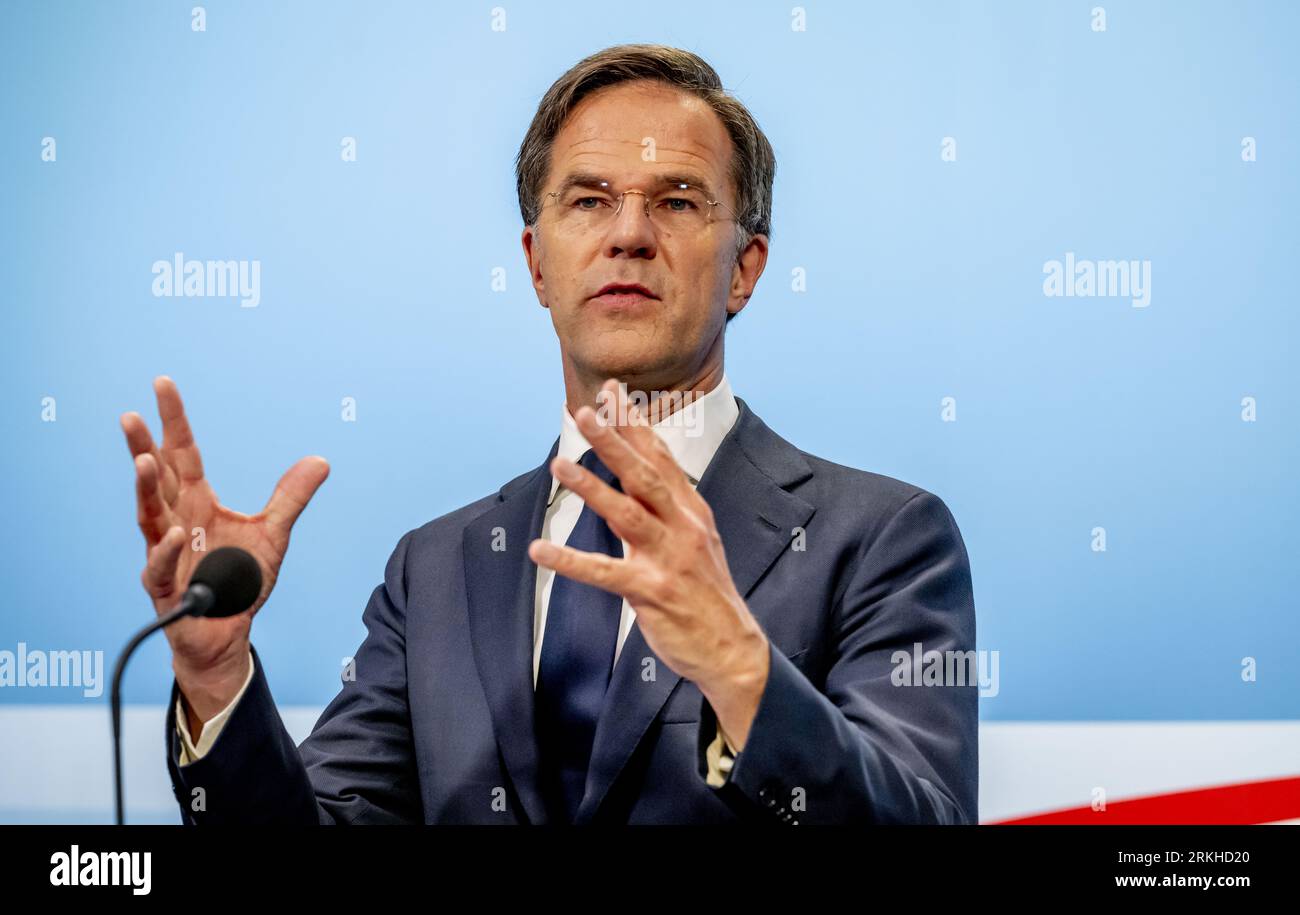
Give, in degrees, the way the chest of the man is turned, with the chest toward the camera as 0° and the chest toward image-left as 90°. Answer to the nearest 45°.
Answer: approximately 45°

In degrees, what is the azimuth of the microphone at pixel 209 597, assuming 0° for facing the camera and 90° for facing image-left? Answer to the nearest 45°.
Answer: approximately 225°

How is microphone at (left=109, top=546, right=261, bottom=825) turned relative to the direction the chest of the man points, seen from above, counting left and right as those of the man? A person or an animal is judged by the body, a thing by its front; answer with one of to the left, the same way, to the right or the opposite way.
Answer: the opposite way

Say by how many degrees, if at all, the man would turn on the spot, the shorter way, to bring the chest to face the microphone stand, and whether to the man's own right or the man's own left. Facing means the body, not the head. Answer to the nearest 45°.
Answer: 0° — they already face it
